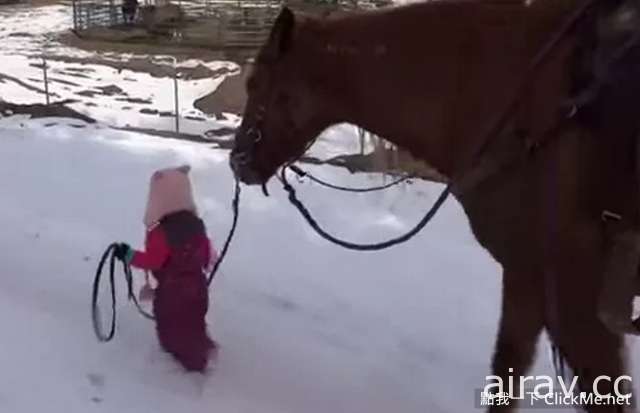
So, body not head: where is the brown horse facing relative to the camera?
to the viewer's left

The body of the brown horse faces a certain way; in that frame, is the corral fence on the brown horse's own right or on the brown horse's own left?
on the brown horse's own right
